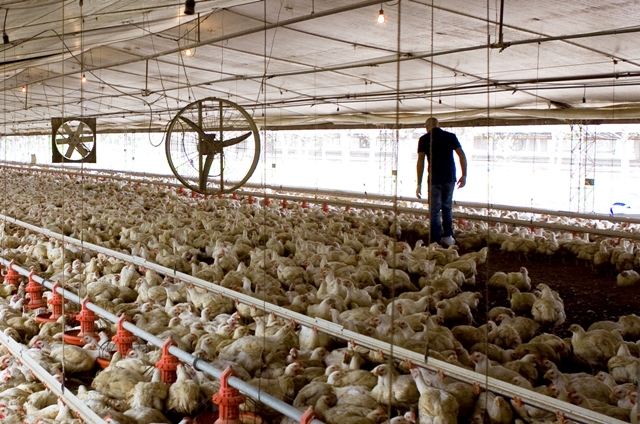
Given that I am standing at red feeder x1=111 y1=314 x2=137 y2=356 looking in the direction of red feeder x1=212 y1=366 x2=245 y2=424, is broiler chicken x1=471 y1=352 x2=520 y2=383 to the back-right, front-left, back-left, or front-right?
front-left

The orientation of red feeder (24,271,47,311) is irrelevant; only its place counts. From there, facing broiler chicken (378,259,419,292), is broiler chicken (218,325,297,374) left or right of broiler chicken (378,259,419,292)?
right

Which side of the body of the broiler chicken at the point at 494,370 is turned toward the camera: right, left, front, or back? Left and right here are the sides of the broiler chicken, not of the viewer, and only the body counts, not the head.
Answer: left

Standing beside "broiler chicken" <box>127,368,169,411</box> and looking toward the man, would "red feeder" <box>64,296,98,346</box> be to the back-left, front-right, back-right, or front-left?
front-left

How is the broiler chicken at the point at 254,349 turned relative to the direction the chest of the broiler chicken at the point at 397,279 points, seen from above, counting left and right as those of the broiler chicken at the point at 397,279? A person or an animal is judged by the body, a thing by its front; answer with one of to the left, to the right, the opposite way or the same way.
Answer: the opposite way
